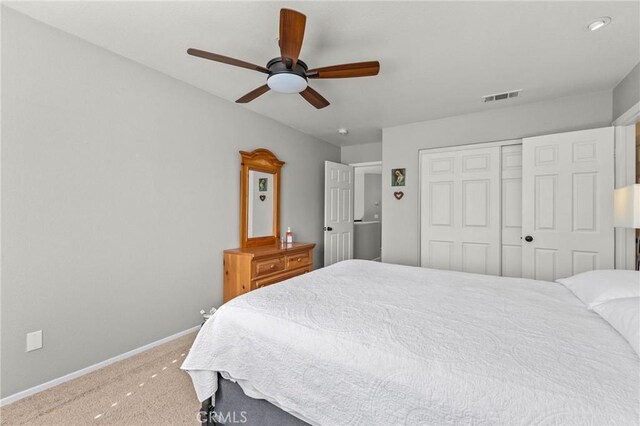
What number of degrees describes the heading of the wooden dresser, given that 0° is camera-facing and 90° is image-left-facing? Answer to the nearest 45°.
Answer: approximately 315°

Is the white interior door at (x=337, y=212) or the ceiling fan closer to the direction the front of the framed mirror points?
the ceiling fan

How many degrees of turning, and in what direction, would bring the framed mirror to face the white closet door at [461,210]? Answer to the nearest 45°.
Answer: approximately 45° to its left

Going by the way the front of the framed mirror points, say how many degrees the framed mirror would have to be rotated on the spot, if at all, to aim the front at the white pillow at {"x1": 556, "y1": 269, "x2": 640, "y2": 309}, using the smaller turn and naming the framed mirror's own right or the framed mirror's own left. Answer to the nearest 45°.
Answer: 0° — it already faces it

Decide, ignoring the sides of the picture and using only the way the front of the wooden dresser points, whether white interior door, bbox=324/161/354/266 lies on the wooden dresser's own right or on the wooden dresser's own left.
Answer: on the wooden dresser's own left

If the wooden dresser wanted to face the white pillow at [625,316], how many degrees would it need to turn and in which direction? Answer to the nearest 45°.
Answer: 0° — it already faces it

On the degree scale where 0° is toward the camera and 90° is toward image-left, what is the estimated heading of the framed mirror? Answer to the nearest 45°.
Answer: approximately 315°

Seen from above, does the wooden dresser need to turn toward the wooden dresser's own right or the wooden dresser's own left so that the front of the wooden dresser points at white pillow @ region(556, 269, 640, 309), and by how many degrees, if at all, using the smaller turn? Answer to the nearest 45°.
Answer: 0° — it already faces it
